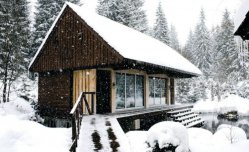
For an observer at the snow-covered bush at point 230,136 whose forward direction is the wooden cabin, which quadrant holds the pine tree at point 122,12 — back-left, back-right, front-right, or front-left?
front-right

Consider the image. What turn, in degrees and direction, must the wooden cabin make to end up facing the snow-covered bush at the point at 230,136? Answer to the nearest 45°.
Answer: approximately 45° to its left

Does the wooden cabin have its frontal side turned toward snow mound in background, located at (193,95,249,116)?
no

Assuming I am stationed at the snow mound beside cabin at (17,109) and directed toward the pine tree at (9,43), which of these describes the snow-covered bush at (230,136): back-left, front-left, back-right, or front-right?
back-right

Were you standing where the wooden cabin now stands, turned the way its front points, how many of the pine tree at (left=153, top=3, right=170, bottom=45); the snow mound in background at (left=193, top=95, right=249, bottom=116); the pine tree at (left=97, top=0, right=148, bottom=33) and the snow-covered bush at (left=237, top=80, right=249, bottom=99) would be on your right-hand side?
0

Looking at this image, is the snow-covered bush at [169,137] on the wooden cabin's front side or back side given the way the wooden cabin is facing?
on the front side

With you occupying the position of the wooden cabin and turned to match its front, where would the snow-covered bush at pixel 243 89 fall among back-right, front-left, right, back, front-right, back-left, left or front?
left

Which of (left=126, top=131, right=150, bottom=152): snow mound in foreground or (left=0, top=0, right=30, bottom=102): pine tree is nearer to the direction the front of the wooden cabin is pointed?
the snow mound in foreground

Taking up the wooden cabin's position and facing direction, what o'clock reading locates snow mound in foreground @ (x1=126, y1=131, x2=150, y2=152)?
The snow mound in foreground is roughly at 1 o'clock from the wooden cabin.

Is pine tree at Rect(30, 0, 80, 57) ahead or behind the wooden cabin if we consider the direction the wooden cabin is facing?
behind

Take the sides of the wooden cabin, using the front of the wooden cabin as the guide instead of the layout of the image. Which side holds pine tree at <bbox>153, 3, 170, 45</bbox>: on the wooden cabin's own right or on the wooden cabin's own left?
on the wooden cabin's own left

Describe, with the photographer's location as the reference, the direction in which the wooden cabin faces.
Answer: facing the viewer and to the right of the viewer

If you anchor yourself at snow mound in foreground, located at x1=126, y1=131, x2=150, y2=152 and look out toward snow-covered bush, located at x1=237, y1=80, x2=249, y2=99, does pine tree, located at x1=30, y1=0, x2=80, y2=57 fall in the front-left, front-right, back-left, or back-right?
front-left

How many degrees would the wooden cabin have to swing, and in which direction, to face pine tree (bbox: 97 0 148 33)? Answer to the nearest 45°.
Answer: approximately 135° to its left

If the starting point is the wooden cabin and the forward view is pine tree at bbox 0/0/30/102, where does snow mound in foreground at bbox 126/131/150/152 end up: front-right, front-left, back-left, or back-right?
back-left
